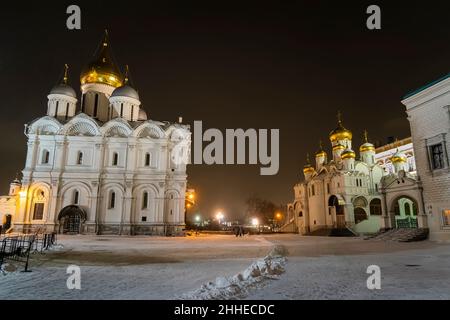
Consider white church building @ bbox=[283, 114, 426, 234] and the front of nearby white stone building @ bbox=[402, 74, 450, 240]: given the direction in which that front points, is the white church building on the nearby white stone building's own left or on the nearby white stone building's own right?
on the nearby white stone building's own right

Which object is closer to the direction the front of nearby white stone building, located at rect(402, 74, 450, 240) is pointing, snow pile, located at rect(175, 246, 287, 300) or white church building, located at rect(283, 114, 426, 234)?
the snow pile

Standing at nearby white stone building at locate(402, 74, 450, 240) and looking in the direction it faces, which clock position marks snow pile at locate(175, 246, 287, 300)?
The snow pile is roughly at 11 o'clock from the nearby white stone building.

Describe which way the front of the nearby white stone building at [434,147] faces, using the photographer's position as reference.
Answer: facing the viewer and to the left of the viewer

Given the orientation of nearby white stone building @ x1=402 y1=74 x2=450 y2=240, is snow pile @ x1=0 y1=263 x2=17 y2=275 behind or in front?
in front

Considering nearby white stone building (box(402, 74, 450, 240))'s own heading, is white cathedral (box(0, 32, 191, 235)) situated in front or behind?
in front

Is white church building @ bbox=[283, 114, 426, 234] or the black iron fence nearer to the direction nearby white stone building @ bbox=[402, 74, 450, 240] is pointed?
the black iron fence
